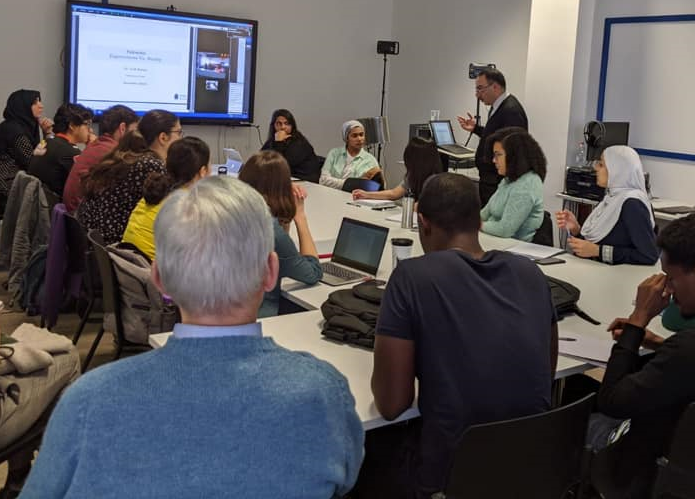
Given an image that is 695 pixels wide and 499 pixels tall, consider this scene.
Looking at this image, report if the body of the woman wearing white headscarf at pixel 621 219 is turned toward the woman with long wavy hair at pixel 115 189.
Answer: yes

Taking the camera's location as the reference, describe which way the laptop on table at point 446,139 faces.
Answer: facing the viewer and to the right of the viewer

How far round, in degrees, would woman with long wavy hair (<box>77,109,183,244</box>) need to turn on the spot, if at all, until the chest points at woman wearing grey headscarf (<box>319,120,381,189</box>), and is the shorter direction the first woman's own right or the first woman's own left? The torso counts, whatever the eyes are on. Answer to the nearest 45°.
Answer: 0° — they already face them

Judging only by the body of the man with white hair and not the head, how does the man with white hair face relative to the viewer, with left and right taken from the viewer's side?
facing away from the viewer

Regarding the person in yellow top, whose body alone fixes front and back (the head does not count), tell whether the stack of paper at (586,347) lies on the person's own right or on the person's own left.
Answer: on the person's own right

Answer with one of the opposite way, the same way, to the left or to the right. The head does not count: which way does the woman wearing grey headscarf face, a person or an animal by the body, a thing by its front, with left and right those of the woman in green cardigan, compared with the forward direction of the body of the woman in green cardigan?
to the left

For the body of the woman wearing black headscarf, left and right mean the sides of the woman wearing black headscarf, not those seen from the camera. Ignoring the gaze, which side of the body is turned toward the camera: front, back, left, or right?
right

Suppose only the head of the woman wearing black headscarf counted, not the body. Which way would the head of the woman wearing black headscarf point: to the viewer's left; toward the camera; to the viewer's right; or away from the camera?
to the viewer's right

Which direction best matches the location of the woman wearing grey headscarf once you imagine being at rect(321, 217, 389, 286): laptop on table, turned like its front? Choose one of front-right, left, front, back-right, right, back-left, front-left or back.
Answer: back-right

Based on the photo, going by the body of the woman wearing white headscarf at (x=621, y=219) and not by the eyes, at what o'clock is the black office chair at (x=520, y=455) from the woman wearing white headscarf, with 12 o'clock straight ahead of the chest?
The black office chair is roughly at 9 o'clock from the woman wearing white headscarf.

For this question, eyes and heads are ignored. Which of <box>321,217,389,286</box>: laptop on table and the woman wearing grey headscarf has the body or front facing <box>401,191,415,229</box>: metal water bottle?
the woman wearing grey headscarf

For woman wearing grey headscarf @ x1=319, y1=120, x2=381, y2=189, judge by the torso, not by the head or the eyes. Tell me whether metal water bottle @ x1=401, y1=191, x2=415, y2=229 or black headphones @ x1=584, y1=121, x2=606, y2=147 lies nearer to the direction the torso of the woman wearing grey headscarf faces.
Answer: the metal water bottle

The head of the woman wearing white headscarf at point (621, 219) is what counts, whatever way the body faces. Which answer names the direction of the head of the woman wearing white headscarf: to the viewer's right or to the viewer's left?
to the viewer's left

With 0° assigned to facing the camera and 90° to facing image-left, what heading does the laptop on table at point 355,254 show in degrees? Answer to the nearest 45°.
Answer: approximately 45°

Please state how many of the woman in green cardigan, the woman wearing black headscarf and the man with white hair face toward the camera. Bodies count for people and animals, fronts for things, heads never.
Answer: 0

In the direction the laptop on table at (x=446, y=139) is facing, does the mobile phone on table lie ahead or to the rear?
ahead

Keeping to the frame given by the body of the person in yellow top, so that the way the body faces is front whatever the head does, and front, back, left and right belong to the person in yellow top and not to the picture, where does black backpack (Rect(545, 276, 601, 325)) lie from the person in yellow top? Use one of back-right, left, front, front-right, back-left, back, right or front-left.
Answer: right

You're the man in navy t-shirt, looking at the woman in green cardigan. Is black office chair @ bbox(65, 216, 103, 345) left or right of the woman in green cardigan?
left

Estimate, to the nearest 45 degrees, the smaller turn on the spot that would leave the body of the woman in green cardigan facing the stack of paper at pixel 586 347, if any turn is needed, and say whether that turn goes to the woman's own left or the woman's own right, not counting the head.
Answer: approximately 90° to the woman's own left
